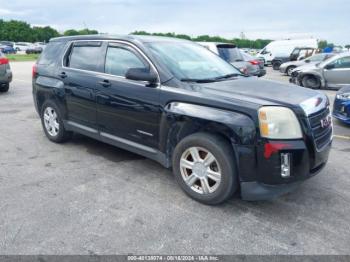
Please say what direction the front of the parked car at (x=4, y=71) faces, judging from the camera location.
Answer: facing away from the viewer and to the left of the viewer

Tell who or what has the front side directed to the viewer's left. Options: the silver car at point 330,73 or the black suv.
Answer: the silver car

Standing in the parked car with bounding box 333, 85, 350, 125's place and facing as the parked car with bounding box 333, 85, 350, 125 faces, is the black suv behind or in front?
in front

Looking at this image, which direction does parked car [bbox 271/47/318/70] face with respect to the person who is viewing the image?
facing the viewer and to the left of the viewer

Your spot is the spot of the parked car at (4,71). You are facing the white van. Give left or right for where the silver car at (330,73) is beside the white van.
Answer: right

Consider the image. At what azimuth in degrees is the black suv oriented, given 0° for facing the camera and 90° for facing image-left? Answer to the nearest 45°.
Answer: approximately 315°

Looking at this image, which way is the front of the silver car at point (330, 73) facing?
to the viewer's left

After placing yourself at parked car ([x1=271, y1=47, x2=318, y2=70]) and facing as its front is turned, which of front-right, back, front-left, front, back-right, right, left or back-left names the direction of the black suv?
front-left

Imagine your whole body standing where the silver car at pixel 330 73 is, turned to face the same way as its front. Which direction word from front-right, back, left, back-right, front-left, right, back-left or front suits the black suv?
left

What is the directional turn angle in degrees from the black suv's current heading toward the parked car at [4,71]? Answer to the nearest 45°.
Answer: approximately 180°

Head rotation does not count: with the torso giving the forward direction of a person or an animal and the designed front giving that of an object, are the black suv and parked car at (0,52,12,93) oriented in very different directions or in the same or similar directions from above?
very different directions

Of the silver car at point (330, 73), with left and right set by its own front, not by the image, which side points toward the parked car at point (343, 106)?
left

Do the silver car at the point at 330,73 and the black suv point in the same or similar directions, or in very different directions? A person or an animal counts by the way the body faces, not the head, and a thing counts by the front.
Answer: very different directions

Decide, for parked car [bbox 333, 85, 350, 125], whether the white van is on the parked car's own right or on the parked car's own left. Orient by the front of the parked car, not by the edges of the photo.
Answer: on the parked car's own right

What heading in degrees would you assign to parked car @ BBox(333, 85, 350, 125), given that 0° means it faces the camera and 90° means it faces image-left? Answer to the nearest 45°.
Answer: approximately 45°
